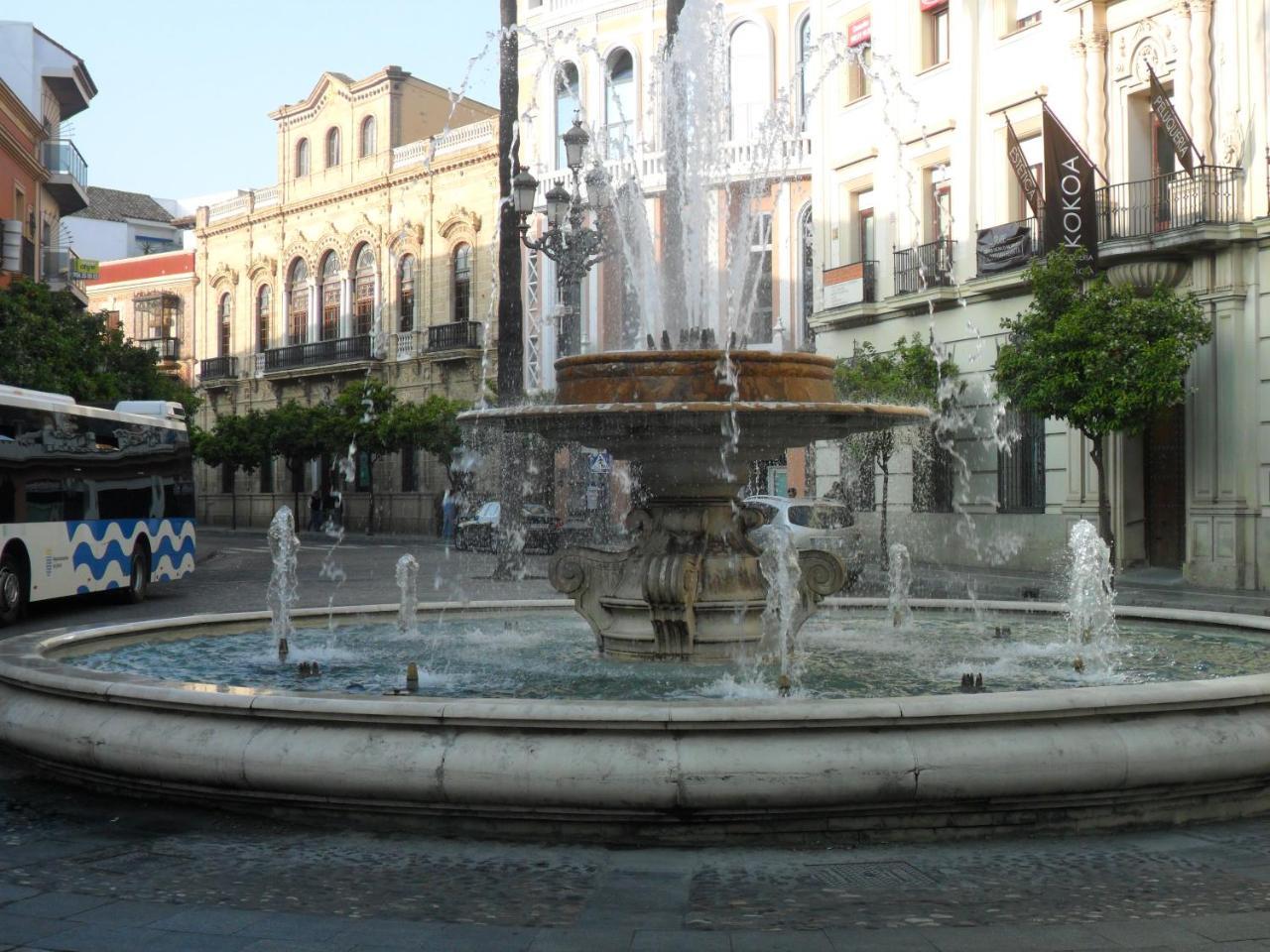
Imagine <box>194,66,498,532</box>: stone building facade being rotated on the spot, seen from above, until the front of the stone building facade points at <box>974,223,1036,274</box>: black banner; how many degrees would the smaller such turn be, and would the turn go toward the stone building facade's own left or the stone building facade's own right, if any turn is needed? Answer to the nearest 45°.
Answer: approximately 45° to the stone building facade's own left

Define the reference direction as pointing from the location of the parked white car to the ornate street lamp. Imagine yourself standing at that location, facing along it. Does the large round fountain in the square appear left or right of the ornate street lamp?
left

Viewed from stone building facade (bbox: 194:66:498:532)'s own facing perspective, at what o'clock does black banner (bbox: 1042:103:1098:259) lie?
The black banner is roughly at 10 o'clock from the stone building facade.

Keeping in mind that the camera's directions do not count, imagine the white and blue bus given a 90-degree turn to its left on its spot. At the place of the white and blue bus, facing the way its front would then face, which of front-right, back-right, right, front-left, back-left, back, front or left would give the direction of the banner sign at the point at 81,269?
back-left

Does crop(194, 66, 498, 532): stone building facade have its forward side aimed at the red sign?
no

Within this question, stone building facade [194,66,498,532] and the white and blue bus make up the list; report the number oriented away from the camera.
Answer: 0

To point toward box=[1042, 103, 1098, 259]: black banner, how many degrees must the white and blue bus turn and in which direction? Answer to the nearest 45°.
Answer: approximately 135° to its left

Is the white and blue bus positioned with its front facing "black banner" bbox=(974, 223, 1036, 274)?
no

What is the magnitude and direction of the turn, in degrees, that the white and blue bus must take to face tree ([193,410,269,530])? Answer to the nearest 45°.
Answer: approximately 135° to its right

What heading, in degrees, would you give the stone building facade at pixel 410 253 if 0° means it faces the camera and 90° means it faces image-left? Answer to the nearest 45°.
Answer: approximately 45°

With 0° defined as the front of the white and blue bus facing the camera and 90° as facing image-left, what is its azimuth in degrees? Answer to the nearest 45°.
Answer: approximately 45°

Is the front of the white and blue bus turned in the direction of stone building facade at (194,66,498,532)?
no
